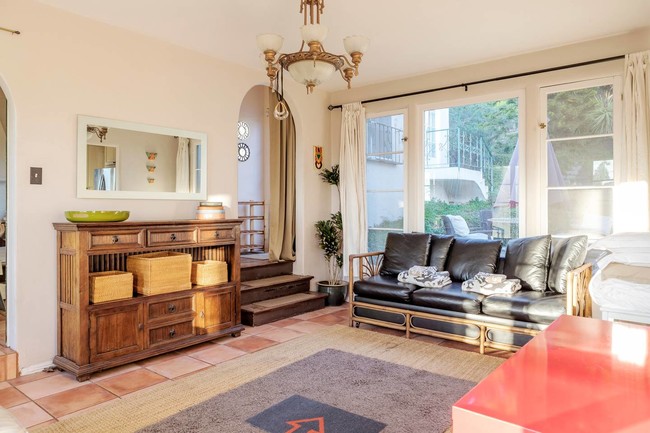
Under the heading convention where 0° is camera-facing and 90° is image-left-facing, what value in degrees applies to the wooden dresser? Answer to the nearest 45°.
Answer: approximately 315°

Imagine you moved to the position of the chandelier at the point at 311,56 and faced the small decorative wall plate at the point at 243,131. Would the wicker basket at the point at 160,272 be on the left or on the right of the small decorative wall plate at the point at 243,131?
left

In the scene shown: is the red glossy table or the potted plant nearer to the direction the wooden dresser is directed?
the red glossy table

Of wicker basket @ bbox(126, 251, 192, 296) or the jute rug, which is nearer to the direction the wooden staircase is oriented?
the jute rug

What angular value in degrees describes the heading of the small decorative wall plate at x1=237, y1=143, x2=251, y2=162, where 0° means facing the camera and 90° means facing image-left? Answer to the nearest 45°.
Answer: approximately 315°

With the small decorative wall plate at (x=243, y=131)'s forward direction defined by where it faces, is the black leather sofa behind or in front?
in front

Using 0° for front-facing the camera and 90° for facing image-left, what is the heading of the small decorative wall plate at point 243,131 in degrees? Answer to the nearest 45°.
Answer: approximately 315°
